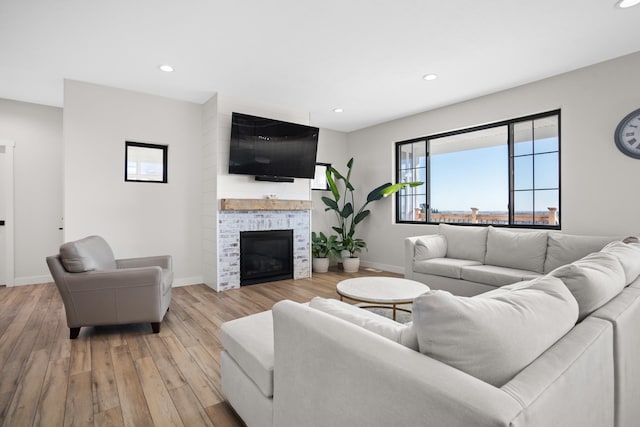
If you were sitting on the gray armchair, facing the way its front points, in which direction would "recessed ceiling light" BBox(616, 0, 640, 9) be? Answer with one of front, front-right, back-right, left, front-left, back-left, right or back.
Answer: front-right

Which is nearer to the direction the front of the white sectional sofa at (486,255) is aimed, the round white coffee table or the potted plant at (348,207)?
the round white coffee table

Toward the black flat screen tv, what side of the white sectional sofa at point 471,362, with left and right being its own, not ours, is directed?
front

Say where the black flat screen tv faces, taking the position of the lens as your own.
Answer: facing the viewer and to the right of the viewer

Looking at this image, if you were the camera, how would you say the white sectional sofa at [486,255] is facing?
facing the viewer and to the left of the viewer

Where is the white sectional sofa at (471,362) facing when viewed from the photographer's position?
facing away from the viewer and to the left of the viewer

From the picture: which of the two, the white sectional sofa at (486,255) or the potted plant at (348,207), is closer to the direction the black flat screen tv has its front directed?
the white sectional sofa

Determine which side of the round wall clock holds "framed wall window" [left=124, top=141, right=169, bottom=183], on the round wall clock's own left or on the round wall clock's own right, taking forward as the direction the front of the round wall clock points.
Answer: on the round wall clock's own right

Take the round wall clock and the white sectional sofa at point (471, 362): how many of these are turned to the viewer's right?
0
